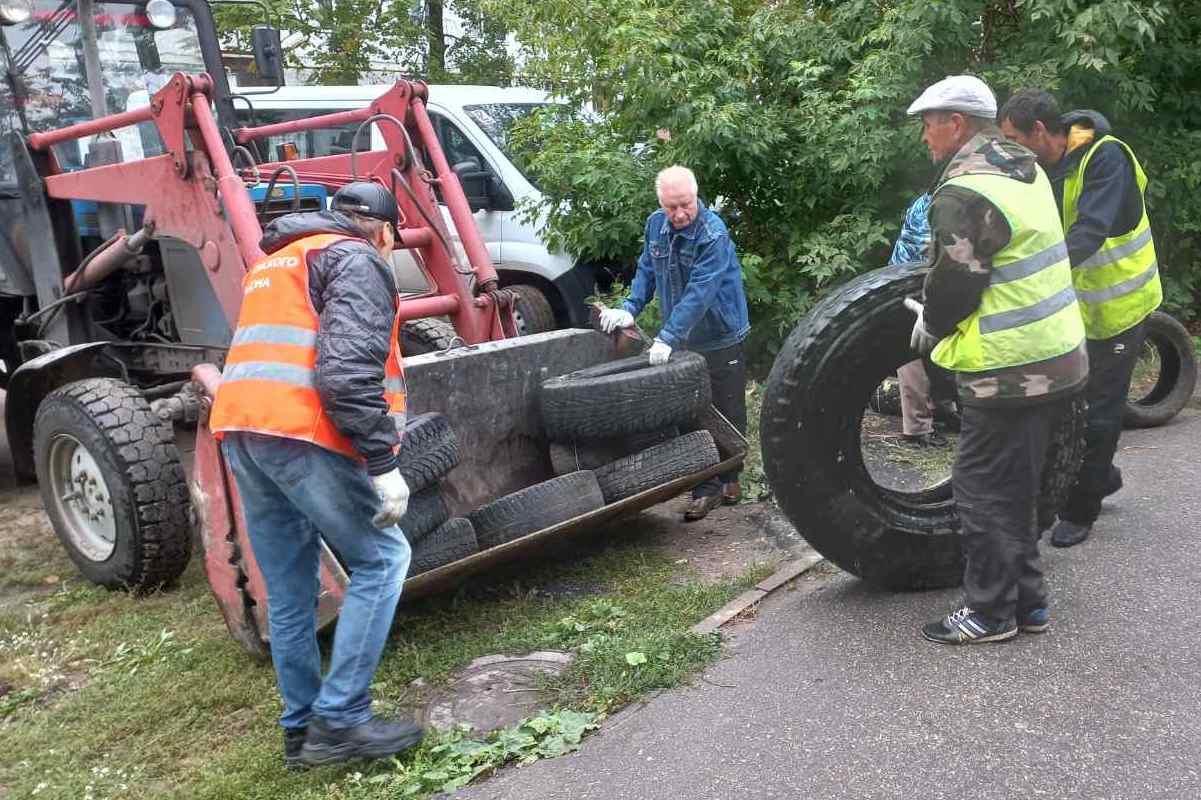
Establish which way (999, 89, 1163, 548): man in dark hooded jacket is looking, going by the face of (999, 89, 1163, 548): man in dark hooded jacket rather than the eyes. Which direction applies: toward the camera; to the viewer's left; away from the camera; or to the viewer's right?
to the viewer's left

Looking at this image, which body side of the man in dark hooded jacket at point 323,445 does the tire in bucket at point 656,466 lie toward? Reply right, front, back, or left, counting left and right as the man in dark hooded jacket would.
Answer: front

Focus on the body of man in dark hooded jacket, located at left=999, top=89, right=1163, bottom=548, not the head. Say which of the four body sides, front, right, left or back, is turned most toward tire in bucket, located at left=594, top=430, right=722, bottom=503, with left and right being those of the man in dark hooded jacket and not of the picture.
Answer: front

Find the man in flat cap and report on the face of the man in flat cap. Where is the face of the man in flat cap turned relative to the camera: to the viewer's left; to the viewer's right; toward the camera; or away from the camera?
to the viewer's left

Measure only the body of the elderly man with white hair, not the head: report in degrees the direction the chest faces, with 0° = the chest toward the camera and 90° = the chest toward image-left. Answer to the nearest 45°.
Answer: approximately 45°

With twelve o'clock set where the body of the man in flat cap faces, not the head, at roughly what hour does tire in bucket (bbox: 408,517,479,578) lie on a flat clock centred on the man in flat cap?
The tire in bucket is roughly at 12 o'clock from the man in flat cap.

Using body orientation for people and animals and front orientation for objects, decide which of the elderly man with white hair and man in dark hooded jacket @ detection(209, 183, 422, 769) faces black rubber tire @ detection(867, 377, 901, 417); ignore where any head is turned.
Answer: the man in dark hooded jacket

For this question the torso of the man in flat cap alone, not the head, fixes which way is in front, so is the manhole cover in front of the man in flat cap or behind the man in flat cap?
in front

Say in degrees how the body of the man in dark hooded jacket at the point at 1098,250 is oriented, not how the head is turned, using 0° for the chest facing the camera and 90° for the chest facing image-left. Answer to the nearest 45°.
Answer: approximately 90°

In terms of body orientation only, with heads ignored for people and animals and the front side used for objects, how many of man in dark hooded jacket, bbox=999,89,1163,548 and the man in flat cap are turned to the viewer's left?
2

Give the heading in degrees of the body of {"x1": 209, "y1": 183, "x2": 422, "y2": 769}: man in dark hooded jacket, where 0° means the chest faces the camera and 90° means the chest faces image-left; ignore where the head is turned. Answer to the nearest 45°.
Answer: approximately 225°

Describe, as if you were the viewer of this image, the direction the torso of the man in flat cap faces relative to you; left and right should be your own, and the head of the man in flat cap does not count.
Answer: facing to the left of the viewer
